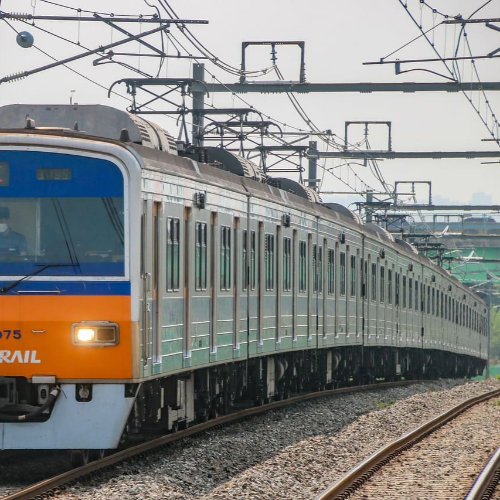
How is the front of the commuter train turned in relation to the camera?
facing the viewer

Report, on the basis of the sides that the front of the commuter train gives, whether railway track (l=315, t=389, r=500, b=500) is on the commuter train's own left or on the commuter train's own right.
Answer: on the commuter train's own left
